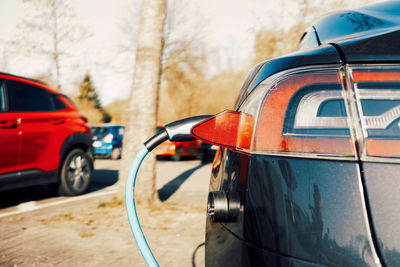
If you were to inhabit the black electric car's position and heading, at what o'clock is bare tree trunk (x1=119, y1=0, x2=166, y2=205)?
The bare tree trunk is roughly at 11 o'clock from the black electric car.

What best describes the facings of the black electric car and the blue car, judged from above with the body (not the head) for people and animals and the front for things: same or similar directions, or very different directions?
very different directions

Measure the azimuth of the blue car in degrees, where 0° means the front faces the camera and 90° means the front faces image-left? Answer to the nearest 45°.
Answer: approximately 45°

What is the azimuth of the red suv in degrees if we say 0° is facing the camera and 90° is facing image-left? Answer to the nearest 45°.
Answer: approximately 45°

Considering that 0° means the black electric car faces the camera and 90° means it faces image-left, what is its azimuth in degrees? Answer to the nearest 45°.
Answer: approximately 180°

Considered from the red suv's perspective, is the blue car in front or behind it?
behind

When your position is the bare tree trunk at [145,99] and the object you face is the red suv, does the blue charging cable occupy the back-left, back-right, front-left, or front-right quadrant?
back-left

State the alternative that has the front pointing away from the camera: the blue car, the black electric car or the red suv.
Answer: the black electric car

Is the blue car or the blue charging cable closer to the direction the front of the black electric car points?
the blue car

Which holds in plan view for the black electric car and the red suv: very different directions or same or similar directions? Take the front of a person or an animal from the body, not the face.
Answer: very different directions

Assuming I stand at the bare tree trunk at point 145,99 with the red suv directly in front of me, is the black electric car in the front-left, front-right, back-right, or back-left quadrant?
back-left
